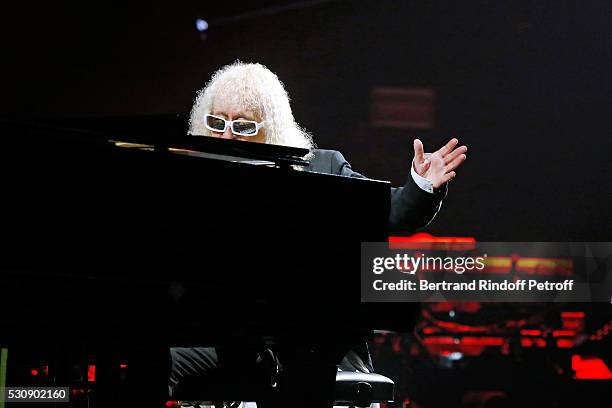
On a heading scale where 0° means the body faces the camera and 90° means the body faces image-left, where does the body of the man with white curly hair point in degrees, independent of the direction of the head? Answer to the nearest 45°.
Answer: approximately 45°

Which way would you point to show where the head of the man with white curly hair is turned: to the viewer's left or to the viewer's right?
to the viewer's left

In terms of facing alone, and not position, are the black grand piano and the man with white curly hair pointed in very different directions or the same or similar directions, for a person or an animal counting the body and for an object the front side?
very different directions

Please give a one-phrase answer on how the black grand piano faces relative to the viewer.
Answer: facing away from the viewer and to the right of the viewer

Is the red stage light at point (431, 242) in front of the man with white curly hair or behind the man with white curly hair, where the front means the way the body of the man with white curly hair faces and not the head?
behind

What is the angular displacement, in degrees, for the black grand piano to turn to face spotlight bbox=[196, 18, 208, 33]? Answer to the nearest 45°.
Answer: approximately 45° to its left
